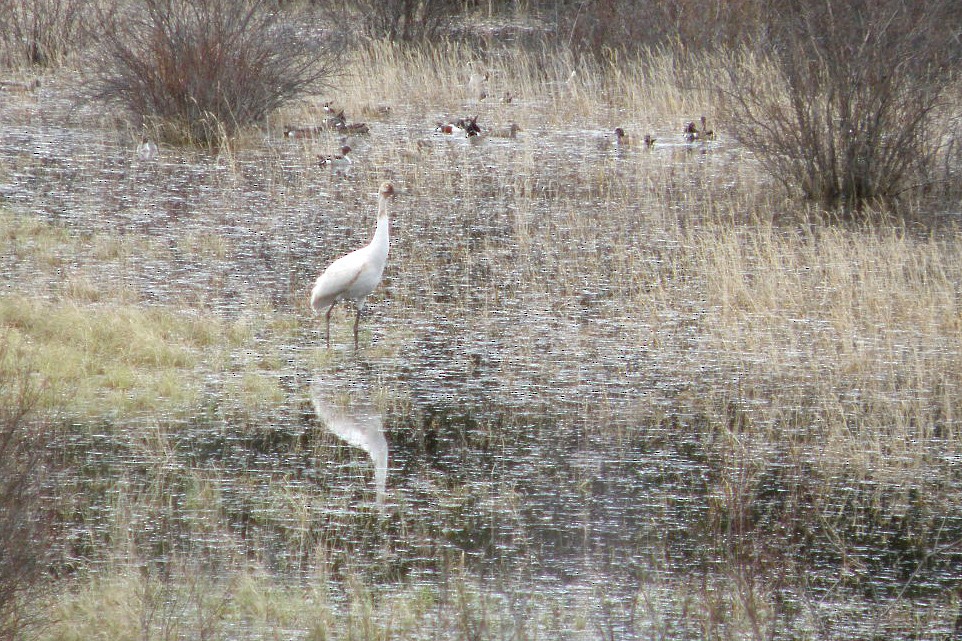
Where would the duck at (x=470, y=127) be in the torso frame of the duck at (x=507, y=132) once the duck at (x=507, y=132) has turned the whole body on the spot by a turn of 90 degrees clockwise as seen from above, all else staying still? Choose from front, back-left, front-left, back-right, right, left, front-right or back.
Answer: front-right

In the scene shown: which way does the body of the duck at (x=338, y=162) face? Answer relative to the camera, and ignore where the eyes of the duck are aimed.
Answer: to the viewer's right

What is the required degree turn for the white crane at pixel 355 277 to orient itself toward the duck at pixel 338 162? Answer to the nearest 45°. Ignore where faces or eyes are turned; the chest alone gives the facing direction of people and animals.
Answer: approximately 90° to its left

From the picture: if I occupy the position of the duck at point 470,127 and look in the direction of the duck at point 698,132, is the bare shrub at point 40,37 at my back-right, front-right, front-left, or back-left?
back-left

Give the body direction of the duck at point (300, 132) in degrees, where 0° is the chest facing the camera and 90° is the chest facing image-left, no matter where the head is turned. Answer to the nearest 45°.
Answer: approximately 90°

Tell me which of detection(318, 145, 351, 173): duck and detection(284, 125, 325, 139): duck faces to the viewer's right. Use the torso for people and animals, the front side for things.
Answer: detection(318, 145, 351, 173): duck

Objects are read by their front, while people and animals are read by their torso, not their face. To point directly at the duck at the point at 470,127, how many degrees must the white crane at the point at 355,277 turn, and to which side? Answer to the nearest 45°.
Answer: approximately 90° to its left

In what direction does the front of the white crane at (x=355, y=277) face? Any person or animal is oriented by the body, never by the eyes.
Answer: to the viewer's right

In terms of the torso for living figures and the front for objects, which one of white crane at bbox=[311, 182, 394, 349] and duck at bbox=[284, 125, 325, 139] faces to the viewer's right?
the white crane

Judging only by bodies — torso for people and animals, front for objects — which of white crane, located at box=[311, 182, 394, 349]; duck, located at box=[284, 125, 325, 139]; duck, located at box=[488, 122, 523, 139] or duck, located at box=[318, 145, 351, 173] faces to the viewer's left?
duck, located at box=[284, 125, 325, 139]

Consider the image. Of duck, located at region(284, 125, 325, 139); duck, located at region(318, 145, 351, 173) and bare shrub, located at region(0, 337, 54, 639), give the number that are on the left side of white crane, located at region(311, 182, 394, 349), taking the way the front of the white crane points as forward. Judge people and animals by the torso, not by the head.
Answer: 2

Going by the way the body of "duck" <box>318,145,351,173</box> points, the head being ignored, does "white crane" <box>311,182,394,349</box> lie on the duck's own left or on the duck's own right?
on the duck's own right

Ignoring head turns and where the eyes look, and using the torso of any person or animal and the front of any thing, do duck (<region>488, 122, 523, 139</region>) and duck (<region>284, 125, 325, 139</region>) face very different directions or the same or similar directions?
very different directions
